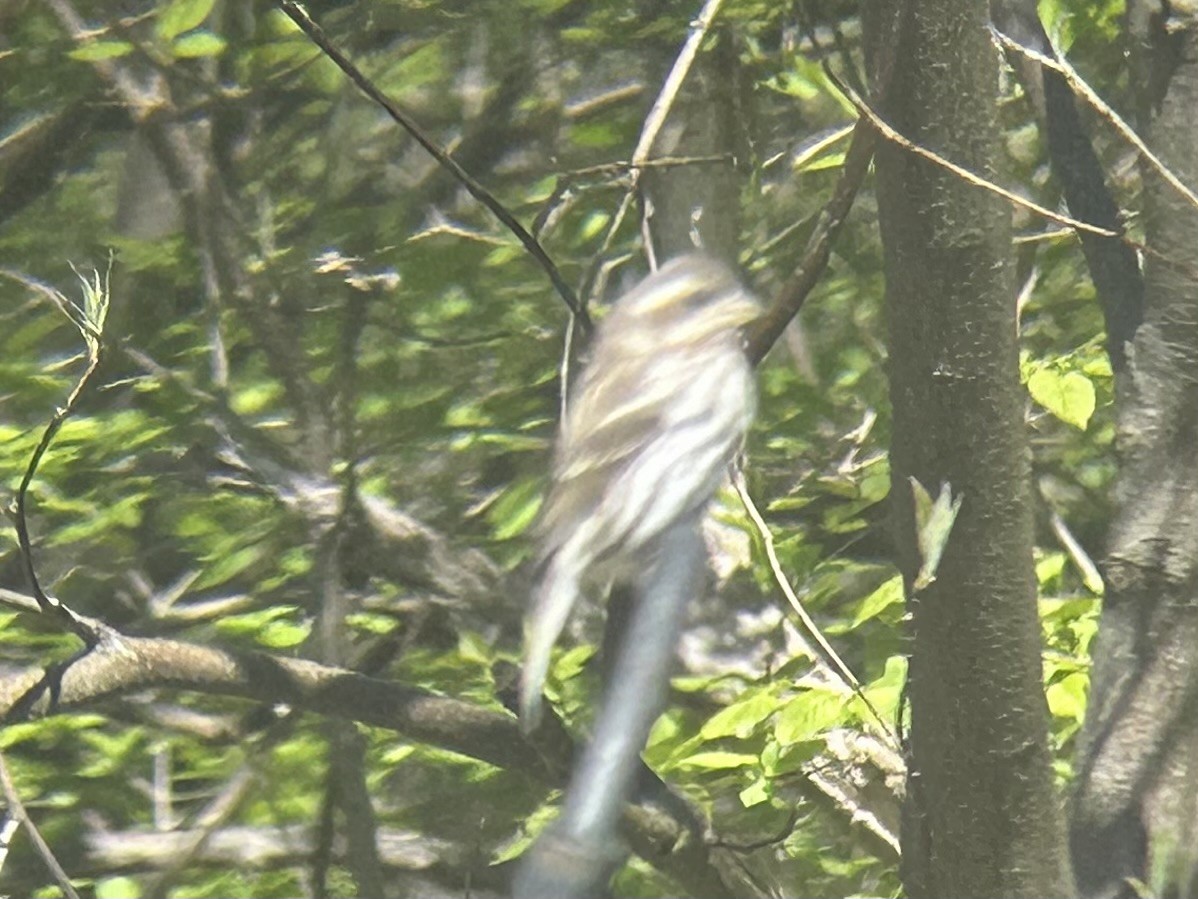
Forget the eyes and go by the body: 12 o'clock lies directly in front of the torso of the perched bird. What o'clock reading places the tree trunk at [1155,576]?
The tree trunk is roughly at 10 o'clock from the perched bird.
